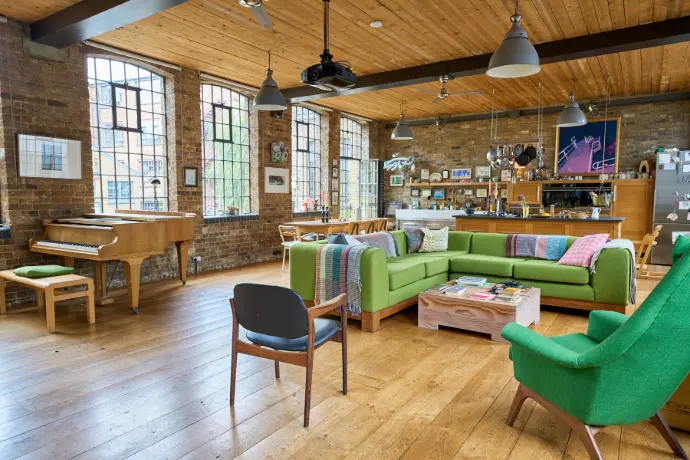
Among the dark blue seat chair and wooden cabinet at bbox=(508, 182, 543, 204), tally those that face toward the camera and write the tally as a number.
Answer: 1

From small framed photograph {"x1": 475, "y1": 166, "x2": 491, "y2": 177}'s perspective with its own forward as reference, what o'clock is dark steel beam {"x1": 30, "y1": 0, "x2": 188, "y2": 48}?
The dark steel beam is roughly at 1 o'clock from the small framed photograph.

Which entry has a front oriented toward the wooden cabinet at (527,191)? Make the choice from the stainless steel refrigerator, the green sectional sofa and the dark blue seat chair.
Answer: the dark blue seat chair

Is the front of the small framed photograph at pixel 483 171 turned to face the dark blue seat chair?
yes

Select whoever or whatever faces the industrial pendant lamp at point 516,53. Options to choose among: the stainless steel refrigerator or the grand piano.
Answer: the stainless steel refrigerator

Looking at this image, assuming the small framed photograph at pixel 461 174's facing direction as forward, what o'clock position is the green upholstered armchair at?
The green upholstered armchair is roughly at 12 o'clock from the small framed photograph.

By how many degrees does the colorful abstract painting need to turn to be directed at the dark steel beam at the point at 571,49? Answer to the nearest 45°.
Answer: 0° — it already faces it
